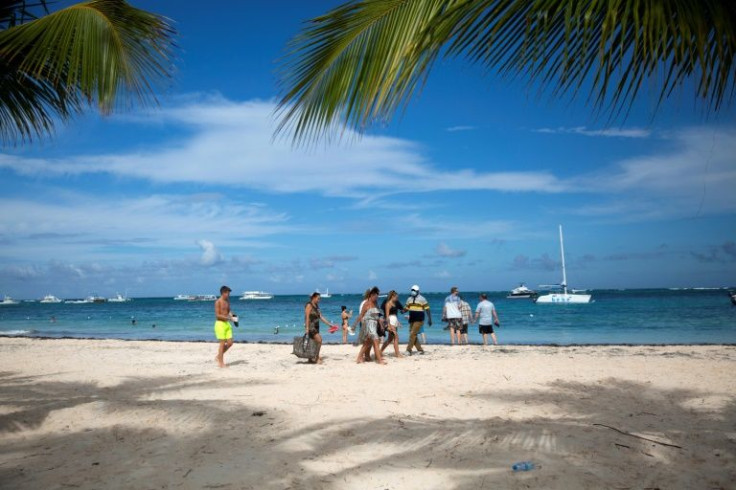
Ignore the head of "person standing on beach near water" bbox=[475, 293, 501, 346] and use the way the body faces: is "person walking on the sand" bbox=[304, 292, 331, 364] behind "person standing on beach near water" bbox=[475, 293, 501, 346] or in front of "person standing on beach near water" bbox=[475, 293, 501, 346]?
behind

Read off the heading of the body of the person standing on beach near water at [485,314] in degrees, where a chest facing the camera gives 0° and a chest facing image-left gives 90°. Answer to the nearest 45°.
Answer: approximately 180°

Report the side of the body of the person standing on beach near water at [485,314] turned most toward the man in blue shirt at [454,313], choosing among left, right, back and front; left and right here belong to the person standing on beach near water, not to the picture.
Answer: left

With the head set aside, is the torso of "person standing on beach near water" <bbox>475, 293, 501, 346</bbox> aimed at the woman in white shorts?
no

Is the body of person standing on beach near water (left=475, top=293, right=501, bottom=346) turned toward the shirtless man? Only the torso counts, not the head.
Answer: no

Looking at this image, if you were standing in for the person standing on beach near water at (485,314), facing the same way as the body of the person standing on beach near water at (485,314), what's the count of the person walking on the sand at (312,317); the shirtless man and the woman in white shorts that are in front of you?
0

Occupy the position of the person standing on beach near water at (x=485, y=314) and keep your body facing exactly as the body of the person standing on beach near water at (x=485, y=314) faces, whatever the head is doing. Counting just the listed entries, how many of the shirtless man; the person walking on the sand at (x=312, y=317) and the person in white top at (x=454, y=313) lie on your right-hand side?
0
